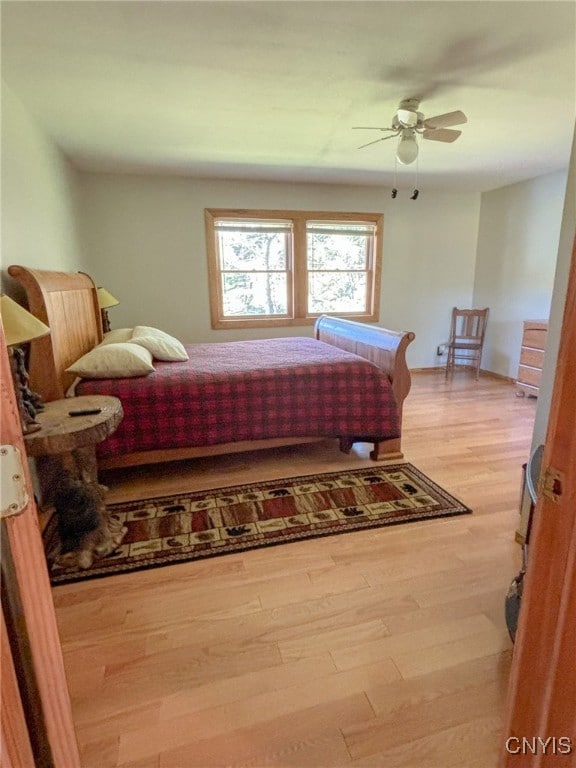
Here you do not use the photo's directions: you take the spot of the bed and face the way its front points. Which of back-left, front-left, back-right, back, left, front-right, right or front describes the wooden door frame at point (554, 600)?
right

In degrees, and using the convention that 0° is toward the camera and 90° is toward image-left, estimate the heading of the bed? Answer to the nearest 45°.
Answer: approximately 270°

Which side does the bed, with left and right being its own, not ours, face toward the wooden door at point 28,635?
right

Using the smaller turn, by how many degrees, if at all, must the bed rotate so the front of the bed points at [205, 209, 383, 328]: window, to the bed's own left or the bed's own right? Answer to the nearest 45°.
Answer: approximately 90° to the bed's own left

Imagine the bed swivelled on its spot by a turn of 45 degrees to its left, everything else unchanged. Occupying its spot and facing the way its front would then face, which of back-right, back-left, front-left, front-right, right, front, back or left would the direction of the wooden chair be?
front

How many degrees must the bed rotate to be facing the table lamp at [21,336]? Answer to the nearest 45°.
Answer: approximately 135° to its right

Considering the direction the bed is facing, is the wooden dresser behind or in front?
in front

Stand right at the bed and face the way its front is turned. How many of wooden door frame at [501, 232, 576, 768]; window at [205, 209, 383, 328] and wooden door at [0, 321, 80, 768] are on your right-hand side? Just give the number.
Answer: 2

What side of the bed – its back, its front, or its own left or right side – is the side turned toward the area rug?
right
